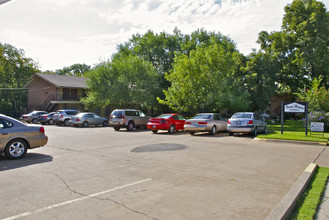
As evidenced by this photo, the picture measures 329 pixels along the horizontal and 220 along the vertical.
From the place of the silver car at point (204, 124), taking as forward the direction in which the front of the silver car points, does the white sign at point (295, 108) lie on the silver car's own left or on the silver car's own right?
on the silver car's own right

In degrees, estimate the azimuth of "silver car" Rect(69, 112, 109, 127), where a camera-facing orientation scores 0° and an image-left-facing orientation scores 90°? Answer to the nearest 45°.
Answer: approximately 225°

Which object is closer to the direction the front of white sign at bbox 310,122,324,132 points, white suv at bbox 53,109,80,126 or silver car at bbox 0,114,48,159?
the silver car

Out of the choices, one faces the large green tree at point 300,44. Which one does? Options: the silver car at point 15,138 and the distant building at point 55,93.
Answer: the distant building

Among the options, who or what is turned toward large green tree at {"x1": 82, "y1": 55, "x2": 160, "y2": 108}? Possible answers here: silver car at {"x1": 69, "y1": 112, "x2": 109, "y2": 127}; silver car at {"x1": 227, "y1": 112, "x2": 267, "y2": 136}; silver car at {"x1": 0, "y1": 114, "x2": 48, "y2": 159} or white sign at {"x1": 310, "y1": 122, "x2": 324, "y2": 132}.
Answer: silver car at {"x1": 69, "y1": 112, "x2": 109, "y2": 127}

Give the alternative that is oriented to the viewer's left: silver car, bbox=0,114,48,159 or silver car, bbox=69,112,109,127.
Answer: silver car, bbox=0,114,48,159

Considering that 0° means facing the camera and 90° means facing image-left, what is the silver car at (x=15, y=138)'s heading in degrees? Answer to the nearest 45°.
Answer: approximately 90°

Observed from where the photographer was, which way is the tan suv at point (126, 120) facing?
facing away from the viewer and to the right of the viewer

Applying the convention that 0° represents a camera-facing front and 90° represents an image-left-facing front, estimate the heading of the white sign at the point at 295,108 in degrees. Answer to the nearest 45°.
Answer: approximately 0°

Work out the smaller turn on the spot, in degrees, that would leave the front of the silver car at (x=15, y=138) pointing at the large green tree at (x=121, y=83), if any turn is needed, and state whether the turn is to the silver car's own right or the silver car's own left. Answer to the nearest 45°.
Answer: approximately 135° to the silver car's own right
